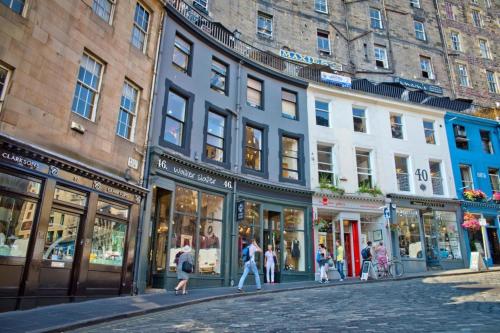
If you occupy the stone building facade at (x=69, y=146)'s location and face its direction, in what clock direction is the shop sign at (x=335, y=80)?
The shop sign is roughly at 10 o'clock from the stone building facade.

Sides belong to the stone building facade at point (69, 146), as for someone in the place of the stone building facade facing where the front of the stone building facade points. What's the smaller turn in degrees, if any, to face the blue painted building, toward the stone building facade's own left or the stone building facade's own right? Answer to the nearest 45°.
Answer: approximately 45° to the stone building facade's own left

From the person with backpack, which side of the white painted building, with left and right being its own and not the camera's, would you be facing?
right
